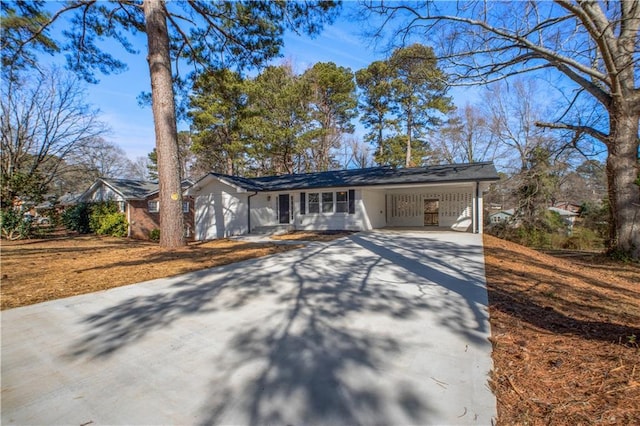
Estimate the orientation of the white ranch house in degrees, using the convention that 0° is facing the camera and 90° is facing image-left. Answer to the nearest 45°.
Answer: approximately 0°

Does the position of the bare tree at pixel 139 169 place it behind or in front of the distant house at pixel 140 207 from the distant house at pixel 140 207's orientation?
behind

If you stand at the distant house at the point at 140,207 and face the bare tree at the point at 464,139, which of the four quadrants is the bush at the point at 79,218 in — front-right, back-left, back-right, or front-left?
back-left

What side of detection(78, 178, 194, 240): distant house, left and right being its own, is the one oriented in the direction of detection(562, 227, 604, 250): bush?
left

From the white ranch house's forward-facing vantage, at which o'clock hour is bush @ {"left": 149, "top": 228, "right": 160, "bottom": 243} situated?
The bush is roughly at 3 o'clock from the white ranch house.

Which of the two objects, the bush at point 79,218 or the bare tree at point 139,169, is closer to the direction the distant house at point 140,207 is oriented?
the bush

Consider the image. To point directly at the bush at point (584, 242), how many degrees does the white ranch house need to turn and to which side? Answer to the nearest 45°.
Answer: approximately 90° to its left

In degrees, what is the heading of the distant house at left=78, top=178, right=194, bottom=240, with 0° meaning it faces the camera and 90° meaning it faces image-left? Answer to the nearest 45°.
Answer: approximately 45°

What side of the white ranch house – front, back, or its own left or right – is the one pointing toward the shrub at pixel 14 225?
right

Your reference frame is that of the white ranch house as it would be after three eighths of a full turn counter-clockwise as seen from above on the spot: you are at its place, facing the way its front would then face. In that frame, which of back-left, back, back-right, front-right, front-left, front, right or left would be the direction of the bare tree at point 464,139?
front

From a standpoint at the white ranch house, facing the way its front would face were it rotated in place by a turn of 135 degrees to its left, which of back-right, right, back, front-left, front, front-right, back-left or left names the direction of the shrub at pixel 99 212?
back-left
